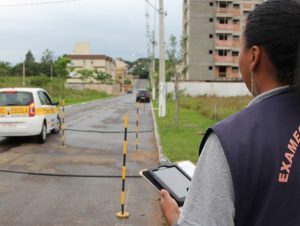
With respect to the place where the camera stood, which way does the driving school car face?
facing away from the viewer and to the right of the viewer

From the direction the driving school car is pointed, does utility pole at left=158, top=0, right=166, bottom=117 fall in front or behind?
in front
